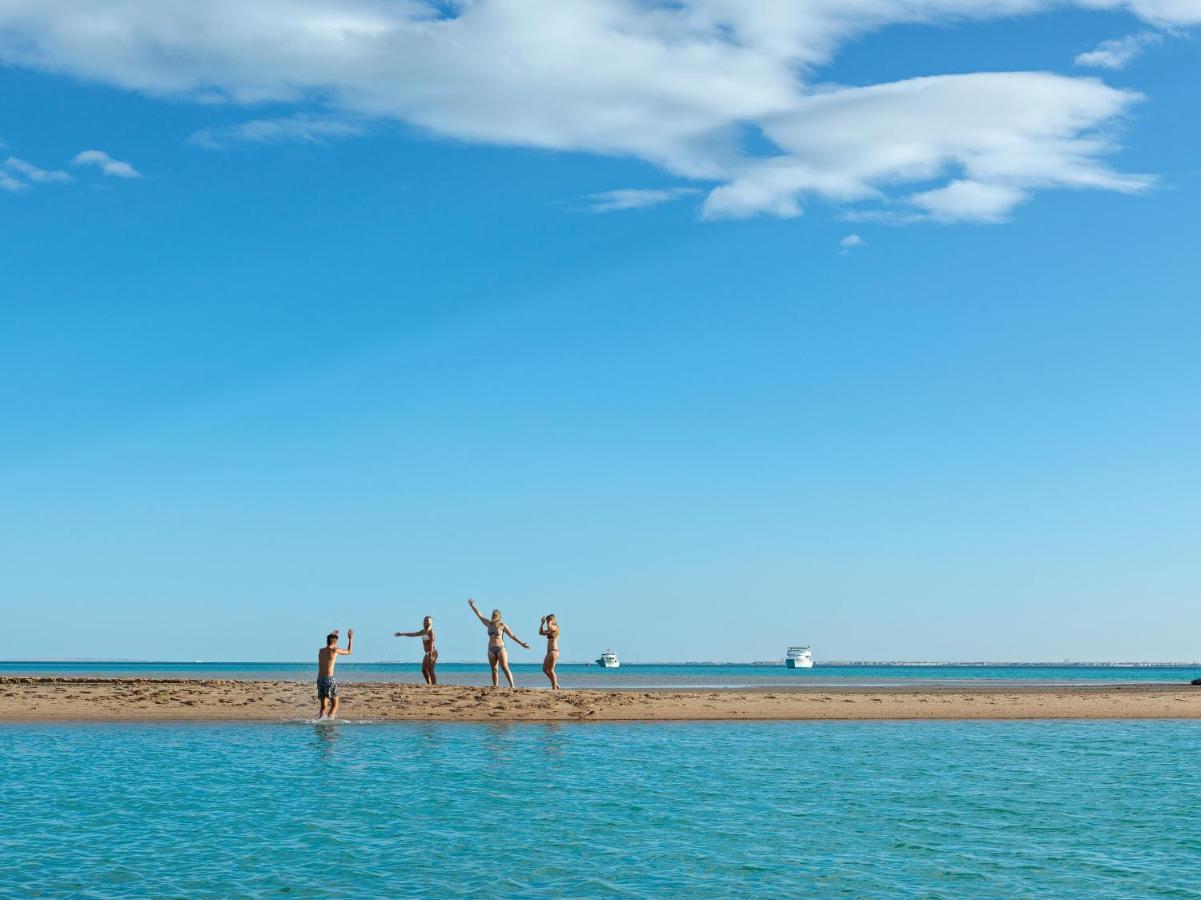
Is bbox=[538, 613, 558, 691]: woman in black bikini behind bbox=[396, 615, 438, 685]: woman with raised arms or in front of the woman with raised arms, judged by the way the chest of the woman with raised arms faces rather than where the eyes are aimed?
behind

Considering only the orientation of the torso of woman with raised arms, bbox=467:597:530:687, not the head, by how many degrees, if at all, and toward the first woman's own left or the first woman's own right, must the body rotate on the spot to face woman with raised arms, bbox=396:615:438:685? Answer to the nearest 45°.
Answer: approximately 135° to the first woman's own right

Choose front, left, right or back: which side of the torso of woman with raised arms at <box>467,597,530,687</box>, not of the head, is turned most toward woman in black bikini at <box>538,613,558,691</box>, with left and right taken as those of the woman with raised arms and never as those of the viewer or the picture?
left

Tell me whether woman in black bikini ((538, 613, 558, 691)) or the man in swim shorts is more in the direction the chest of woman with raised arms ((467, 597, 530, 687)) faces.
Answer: the man in swim shorts

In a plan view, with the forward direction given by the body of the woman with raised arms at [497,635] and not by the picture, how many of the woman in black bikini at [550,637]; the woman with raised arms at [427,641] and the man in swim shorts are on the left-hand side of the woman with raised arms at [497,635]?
1

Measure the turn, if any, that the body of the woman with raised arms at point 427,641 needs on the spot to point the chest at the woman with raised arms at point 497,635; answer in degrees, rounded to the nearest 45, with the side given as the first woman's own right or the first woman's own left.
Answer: approximately 135° to the first woman's own left

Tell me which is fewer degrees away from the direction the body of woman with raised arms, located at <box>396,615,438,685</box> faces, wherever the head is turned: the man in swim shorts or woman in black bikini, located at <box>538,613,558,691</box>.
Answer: the man in swim shorts
